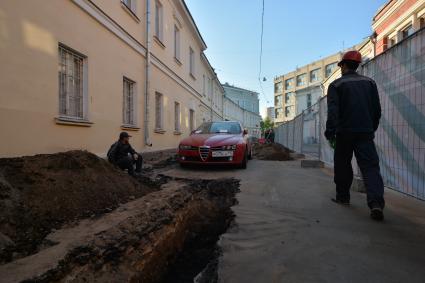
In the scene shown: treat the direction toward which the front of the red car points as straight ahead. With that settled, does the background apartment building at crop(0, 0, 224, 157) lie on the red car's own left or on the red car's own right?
on the red car's own right

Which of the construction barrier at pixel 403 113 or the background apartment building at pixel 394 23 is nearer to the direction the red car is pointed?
the construction barrier

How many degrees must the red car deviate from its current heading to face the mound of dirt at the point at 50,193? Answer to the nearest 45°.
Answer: approximately 45° to its right

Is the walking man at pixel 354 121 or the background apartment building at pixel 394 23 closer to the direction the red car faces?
the walking man

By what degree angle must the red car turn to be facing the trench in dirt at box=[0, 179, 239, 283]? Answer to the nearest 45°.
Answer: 0° — it already faces it

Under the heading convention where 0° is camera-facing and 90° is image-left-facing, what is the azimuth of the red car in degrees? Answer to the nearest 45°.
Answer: approximately 0°

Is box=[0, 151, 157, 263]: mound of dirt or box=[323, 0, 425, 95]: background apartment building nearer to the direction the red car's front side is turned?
the mound of dirt
